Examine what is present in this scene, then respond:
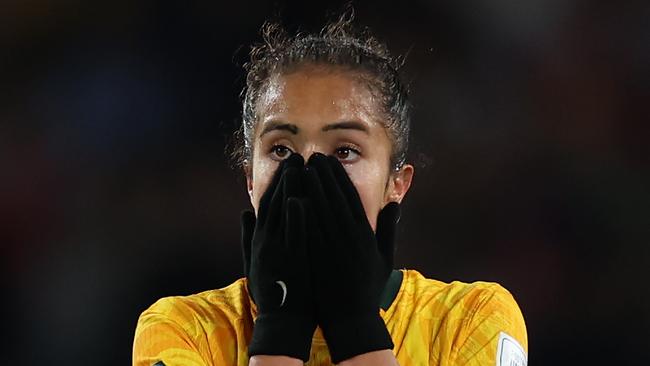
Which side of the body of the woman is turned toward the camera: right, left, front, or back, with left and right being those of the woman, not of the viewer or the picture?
front
